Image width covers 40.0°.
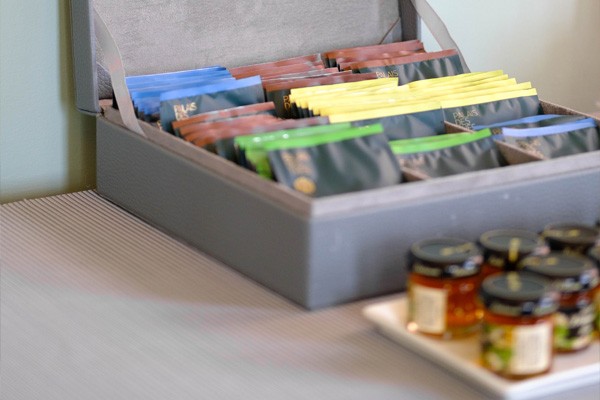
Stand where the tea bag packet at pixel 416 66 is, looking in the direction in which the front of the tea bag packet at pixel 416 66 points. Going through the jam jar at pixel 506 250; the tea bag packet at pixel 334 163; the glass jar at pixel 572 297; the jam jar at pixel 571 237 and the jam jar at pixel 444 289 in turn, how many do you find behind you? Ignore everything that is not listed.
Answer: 0

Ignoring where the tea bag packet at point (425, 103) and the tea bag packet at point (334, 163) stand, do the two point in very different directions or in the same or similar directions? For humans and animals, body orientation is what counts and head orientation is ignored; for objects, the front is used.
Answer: same or similar directions

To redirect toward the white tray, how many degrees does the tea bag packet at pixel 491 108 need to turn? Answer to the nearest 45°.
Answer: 0° — it already faces it

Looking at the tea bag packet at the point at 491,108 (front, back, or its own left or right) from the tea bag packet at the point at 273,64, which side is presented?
right

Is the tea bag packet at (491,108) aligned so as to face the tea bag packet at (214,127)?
no

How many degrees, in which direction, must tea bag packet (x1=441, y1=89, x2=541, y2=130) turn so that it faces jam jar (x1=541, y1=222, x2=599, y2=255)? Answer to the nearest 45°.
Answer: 0° — it already faces it

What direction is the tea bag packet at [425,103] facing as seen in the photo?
toward the camera

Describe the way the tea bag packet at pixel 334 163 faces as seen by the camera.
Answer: facing the viewer

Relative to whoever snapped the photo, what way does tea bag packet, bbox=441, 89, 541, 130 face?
facing the viewer

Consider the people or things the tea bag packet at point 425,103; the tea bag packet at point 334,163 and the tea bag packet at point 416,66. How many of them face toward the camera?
3
